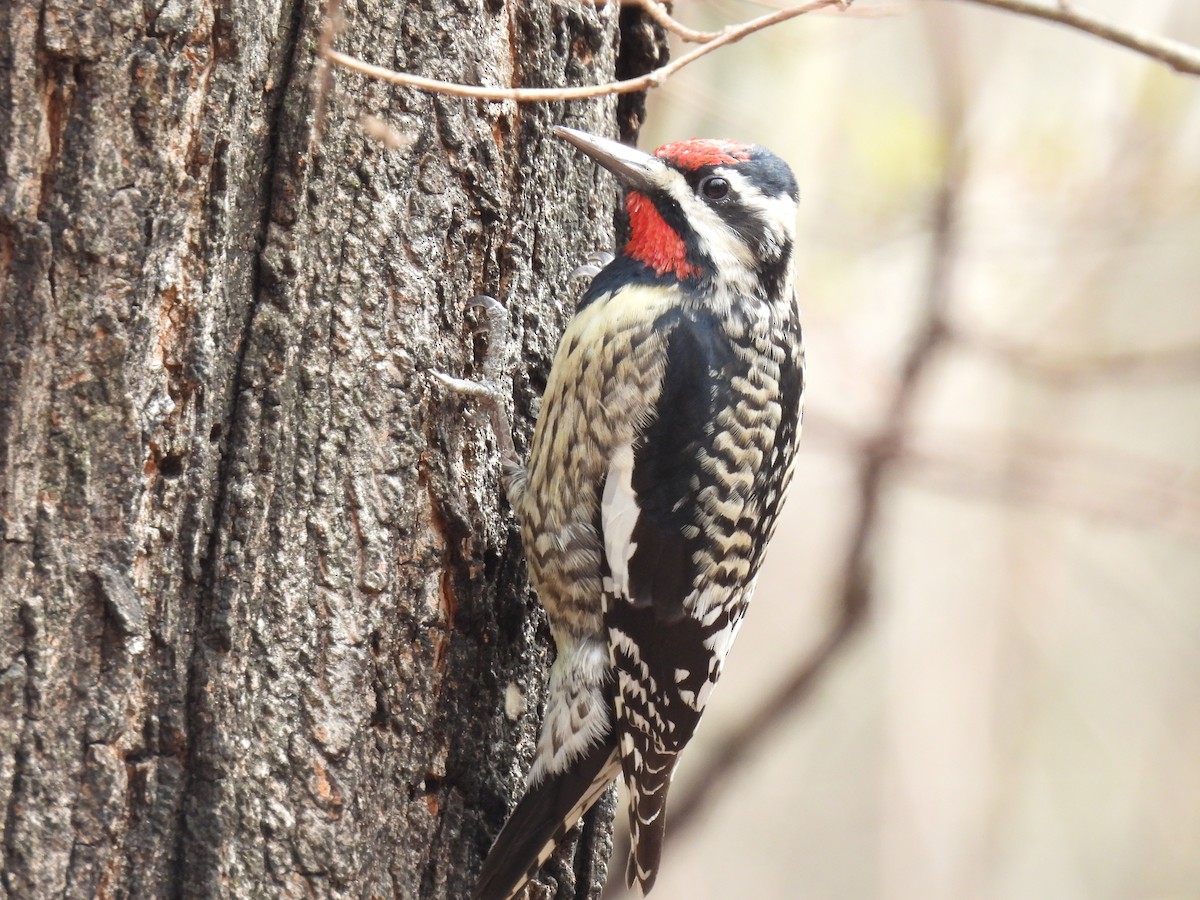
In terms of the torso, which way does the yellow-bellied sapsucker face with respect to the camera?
to the viewer's left
